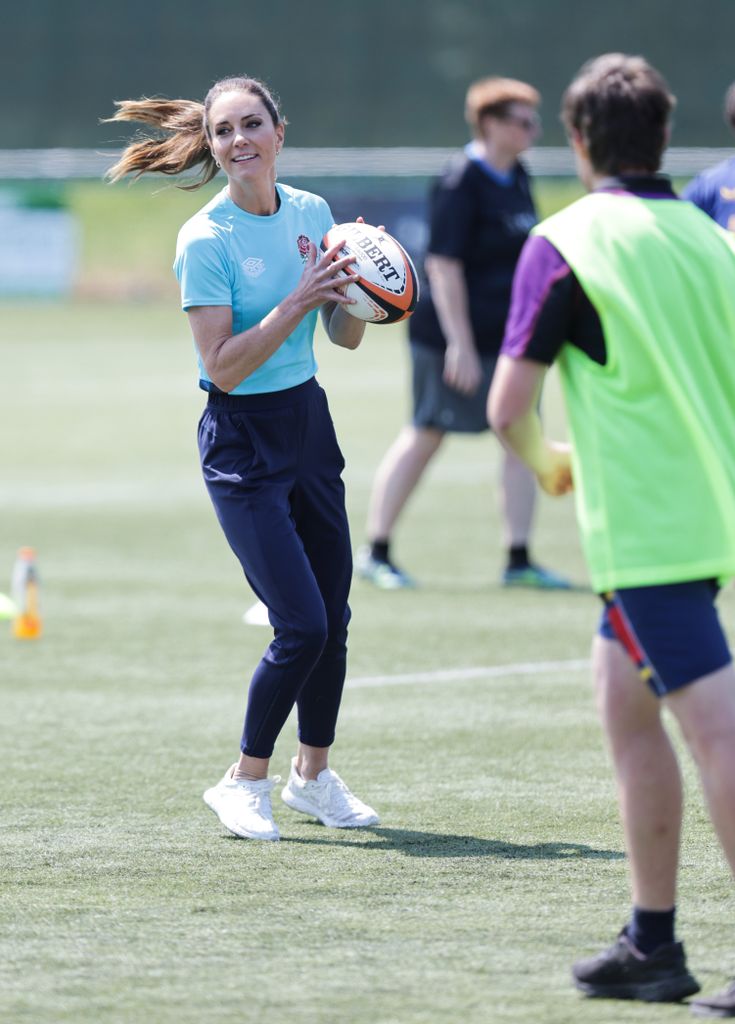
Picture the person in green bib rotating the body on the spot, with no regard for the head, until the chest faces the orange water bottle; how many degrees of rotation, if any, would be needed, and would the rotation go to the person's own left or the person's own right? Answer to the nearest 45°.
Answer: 0° — they already face it

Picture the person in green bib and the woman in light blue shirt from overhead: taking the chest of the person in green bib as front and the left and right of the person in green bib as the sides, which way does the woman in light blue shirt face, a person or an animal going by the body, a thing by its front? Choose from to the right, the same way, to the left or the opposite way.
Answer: the opposite way

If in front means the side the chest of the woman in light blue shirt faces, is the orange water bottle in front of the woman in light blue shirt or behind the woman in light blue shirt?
behind

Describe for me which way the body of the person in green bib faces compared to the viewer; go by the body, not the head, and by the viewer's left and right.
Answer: facing away from the viewer and to the left of the viewer

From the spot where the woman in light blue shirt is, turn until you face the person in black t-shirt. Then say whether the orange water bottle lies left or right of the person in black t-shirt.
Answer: left

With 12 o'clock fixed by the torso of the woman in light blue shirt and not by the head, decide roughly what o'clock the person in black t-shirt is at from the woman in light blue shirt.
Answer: The person in black t-shirt is roughly at 8 o'clock from the woman in light blue shirt.

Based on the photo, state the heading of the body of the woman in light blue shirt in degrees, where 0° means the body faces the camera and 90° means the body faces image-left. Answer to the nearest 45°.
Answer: approximately 315°

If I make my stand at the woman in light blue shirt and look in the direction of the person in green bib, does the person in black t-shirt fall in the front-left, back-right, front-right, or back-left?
back-left

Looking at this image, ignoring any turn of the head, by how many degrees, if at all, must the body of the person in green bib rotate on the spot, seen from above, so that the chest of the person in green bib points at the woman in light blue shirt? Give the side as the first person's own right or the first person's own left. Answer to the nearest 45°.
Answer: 0° — they already face them

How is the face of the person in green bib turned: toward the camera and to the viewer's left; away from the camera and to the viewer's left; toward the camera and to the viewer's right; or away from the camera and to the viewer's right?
away from the camera and to the viewer's left

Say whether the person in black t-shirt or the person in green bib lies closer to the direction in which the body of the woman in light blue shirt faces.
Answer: the person in green bib
